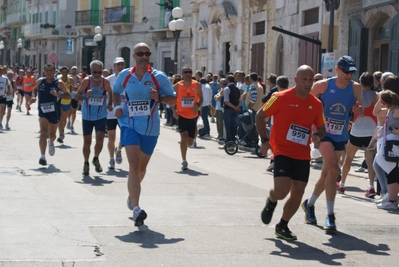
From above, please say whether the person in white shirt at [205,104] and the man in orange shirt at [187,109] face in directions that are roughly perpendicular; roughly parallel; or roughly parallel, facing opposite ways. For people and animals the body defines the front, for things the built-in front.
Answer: roughly perpendicular

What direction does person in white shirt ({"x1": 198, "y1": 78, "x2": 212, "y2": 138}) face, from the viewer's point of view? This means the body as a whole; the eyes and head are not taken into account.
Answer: to the viewer's left

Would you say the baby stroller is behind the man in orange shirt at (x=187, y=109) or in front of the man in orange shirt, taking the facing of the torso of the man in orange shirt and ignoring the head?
behind

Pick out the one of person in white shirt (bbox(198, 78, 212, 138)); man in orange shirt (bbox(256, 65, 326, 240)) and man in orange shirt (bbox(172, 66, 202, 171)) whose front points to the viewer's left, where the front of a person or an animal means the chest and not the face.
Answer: the person in white shirt

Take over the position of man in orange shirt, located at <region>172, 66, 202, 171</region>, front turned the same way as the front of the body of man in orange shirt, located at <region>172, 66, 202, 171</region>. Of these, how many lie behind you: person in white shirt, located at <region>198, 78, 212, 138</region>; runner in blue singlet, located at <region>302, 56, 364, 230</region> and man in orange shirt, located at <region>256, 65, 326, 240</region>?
1

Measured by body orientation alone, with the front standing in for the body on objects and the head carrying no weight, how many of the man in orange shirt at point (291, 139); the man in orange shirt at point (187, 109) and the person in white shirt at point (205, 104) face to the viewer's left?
1

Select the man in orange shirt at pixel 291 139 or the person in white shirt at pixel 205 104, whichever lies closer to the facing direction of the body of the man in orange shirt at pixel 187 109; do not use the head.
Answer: the man in orange shirt

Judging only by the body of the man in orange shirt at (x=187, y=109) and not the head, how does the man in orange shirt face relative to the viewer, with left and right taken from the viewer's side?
facing the viewer

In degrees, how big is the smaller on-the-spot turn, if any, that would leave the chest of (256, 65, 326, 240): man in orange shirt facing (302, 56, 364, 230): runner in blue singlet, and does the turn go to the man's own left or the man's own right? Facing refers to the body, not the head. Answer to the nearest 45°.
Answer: approximately 135° to the man's own left

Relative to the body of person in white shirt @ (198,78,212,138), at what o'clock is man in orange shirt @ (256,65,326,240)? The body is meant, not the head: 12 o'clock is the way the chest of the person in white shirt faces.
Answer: The man in orange shirt is roughly at 9 o'clock from the person in white shirt.

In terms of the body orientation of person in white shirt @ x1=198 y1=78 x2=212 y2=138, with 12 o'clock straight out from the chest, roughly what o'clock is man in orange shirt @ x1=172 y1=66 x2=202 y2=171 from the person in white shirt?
The man in orange shirt is roughly at 9 o'clock from the person in white shirt.

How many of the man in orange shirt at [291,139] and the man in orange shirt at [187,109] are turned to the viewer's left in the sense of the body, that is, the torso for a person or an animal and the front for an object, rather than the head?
0

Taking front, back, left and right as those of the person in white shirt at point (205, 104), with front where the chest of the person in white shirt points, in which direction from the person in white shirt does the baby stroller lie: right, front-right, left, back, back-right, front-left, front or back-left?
left
